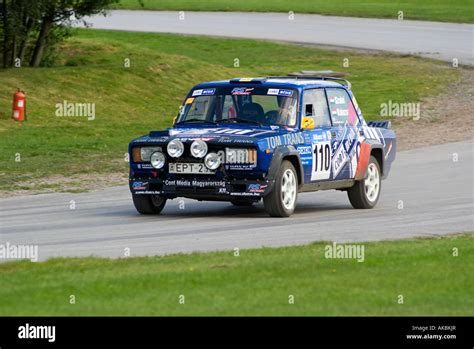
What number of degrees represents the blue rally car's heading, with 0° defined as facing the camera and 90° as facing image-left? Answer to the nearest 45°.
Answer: approximately 45°

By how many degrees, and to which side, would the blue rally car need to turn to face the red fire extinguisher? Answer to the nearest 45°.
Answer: approximately 90° to its right
